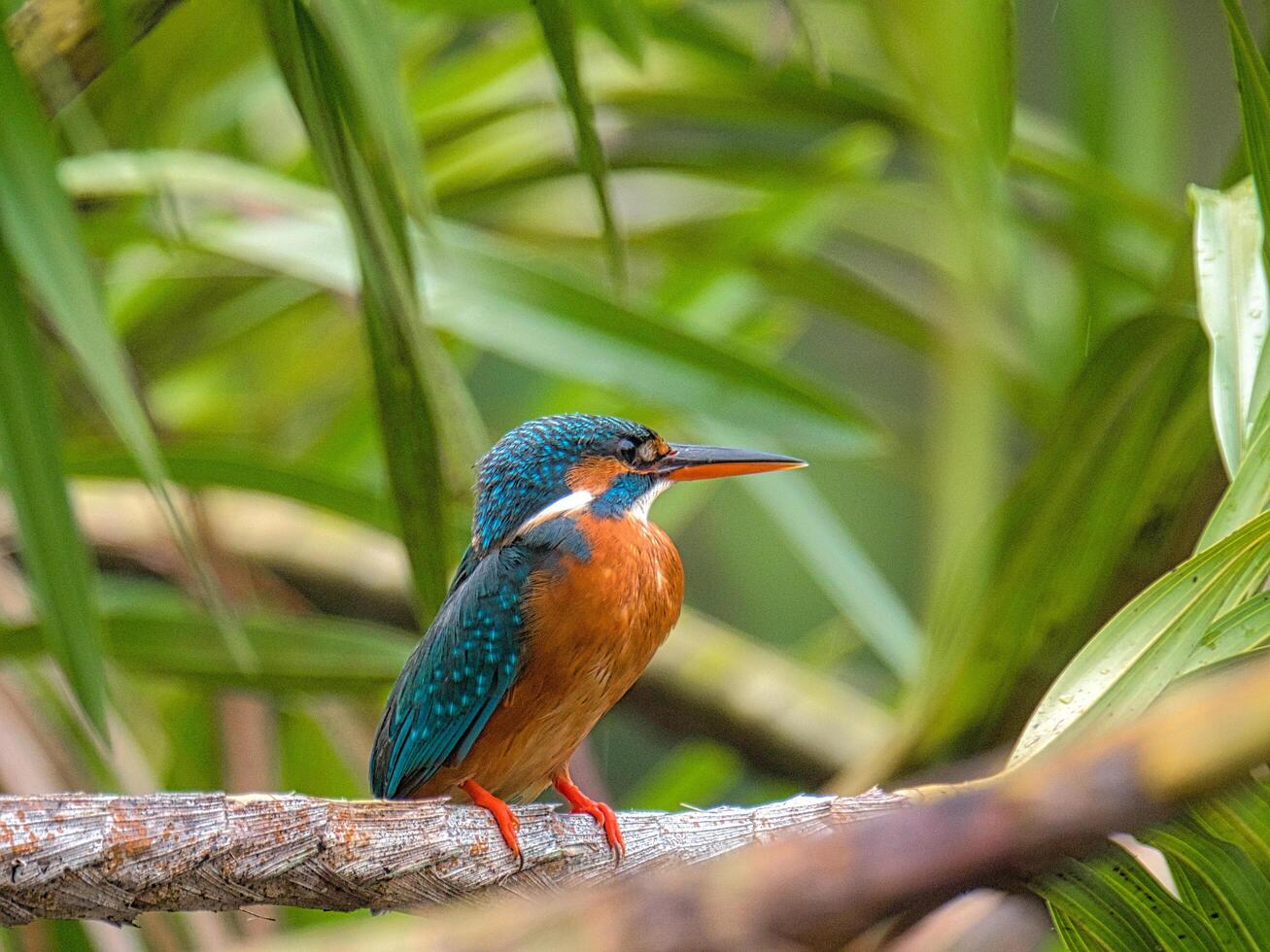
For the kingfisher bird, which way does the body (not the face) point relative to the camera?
to the viewer's right
